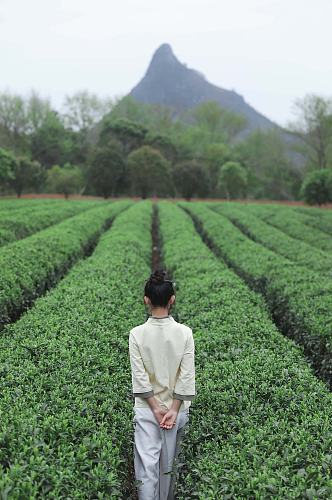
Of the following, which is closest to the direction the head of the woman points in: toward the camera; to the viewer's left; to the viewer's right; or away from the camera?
away from the camera

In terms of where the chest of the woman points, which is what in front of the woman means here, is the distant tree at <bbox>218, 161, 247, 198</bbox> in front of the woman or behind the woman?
in front

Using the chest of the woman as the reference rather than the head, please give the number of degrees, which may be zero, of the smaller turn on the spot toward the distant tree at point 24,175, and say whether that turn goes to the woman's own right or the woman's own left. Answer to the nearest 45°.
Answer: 0° — they already face it

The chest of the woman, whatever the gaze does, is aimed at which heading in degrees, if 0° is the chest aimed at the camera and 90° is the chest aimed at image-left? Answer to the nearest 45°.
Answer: approximately 180°

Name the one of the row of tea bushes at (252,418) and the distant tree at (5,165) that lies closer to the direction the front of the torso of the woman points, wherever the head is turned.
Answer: the distant tree

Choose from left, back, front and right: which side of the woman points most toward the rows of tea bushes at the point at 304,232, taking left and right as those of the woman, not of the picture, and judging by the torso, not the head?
front

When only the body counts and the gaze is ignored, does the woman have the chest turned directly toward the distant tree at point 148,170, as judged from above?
yes

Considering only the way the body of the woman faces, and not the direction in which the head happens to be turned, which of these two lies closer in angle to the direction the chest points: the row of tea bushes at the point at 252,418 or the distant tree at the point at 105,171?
the distant tree

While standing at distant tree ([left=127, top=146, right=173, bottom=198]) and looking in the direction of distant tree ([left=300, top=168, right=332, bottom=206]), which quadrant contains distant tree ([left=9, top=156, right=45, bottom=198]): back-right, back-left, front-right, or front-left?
back-right

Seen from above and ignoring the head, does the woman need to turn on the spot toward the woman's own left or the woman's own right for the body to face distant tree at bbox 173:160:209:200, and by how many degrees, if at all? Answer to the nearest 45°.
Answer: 0° — they already face it
